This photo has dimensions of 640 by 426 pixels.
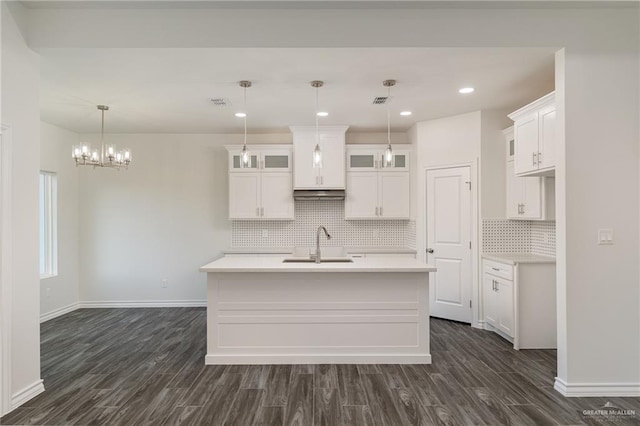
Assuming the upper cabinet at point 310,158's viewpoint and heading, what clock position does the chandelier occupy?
The chandelier is roughly at 2 o'clock from the upper cabinet.

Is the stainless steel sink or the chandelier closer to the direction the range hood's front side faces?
the stainless steel sink

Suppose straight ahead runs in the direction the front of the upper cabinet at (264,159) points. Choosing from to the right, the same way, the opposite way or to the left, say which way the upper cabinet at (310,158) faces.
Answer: the same way

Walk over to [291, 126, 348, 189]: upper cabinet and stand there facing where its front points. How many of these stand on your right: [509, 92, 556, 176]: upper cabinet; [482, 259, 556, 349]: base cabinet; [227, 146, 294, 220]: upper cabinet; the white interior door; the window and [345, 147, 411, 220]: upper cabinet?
2

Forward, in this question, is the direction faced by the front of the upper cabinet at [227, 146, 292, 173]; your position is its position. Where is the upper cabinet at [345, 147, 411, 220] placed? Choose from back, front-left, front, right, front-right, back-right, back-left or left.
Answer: left

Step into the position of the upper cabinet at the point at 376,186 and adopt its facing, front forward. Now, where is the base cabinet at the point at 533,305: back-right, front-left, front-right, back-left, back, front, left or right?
front-left

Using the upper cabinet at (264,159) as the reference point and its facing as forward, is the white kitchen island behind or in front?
in front

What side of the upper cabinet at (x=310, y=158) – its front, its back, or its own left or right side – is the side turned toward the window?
right

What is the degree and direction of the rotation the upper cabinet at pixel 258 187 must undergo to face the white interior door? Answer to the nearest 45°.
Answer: approximately 90° to its left

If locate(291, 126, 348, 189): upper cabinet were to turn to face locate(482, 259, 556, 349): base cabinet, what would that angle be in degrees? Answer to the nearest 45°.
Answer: approximately 45° to its left

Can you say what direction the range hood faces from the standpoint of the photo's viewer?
facing the viewer

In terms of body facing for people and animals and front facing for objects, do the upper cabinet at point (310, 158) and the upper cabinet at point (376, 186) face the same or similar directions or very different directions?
same or similar directions

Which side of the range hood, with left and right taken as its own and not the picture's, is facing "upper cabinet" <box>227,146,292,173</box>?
right

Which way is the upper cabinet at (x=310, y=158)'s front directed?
toward the camera
